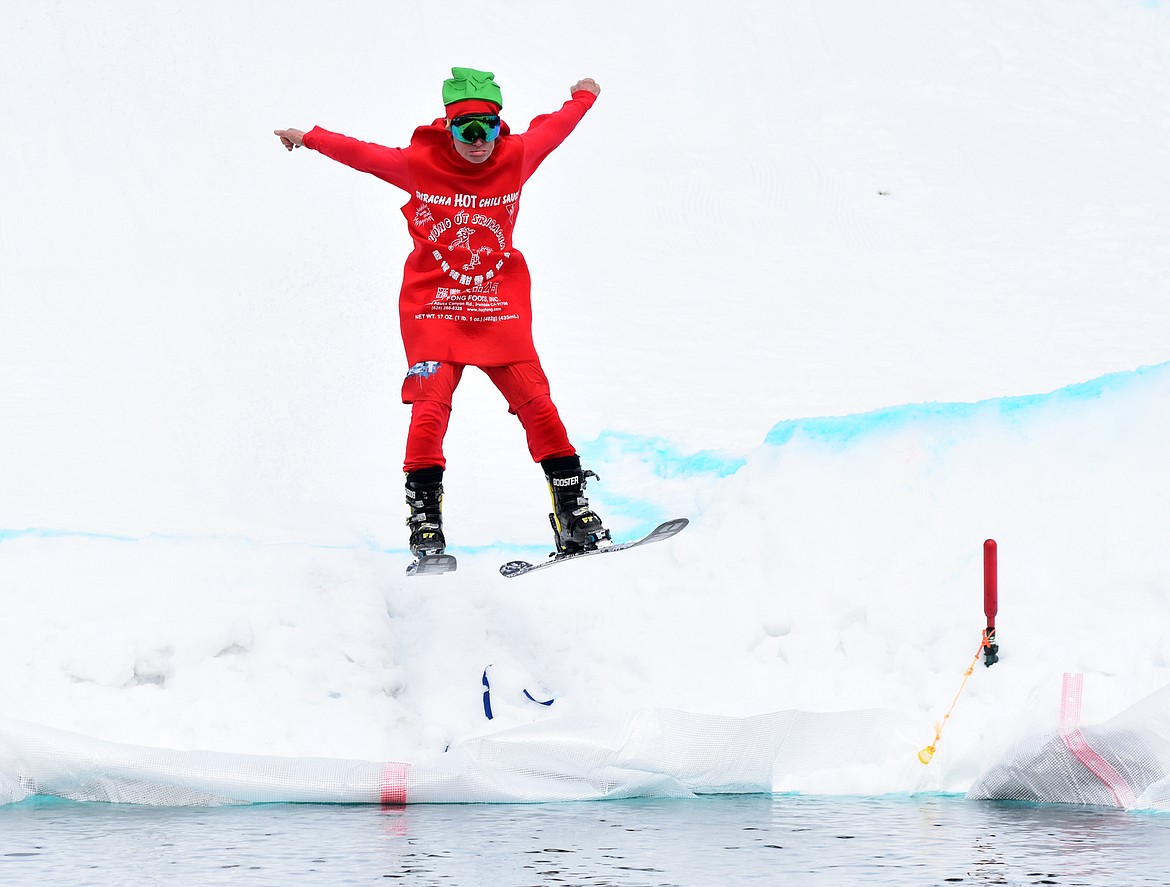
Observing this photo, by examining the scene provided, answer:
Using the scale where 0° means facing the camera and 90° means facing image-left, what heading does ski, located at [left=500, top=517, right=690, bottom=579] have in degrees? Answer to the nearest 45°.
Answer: approximately 315°

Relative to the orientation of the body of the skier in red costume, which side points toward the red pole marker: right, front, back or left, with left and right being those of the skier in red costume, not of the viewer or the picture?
left

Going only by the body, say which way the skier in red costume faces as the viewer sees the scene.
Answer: toward the camera
